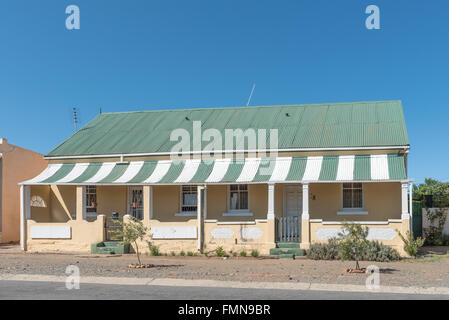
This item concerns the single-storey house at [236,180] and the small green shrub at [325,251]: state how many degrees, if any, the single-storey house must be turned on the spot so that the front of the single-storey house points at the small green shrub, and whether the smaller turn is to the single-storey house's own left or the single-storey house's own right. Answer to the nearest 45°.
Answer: approximately 45° to the single-storey house's own left

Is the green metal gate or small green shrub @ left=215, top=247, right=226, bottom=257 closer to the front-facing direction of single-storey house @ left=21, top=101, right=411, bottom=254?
the small green shrub

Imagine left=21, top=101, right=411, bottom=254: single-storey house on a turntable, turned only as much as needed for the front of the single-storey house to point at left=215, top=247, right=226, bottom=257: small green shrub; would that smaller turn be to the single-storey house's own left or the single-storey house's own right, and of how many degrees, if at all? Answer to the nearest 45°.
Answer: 0° — it already faces it

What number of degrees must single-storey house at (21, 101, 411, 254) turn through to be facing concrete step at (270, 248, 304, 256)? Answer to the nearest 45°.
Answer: approximately 45° to its left

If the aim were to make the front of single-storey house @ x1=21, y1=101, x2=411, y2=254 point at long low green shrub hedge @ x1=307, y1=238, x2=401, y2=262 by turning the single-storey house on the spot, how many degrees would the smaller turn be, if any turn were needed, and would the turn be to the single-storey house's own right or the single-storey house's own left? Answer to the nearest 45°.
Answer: approximately 45° to the single-storey house's own left

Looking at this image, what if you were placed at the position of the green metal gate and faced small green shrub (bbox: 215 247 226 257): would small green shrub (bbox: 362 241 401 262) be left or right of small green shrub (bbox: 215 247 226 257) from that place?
left

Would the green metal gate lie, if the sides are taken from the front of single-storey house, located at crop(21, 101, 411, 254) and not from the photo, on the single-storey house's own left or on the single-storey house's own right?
on the single-storey house's own left

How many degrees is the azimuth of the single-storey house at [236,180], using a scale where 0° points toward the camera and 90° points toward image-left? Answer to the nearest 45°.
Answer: approximately 0°
